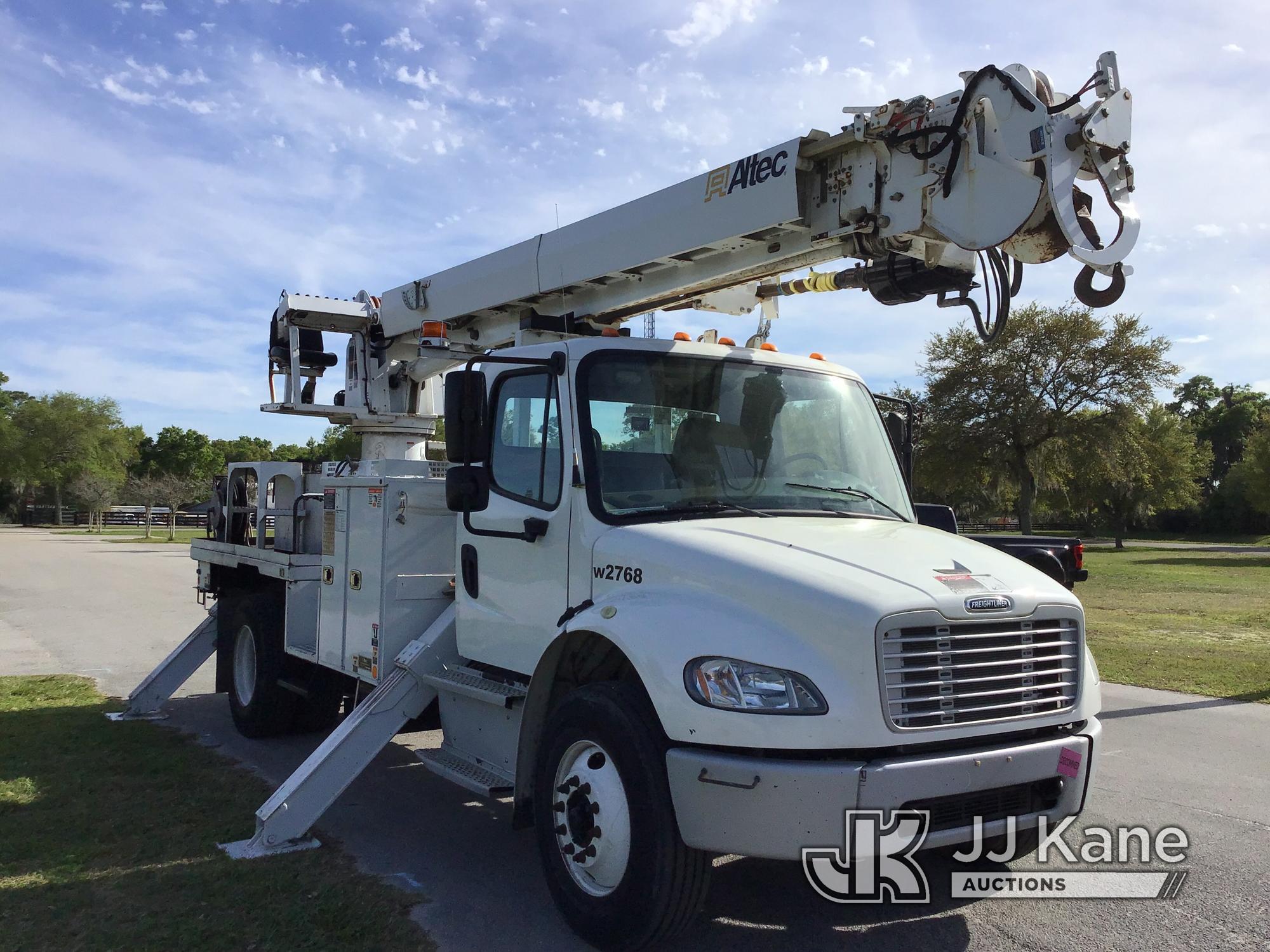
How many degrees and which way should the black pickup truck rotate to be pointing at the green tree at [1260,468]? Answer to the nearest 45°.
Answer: approximately 90° to its right

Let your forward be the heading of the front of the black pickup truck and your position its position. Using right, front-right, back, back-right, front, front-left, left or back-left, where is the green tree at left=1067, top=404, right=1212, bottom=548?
right

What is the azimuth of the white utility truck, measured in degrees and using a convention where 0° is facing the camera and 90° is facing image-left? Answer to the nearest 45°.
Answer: approximately 315°

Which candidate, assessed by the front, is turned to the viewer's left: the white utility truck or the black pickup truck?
the black pickup truck

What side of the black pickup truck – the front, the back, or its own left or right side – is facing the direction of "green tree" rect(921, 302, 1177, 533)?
right

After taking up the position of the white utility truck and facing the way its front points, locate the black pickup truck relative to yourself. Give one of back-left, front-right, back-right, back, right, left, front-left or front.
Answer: left

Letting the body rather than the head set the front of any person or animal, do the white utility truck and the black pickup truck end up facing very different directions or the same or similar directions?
very different directions

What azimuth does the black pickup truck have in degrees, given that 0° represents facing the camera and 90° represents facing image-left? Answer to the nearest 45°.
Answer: approximately 90°

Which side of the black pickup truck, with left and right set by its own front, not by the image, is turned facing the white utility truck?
left

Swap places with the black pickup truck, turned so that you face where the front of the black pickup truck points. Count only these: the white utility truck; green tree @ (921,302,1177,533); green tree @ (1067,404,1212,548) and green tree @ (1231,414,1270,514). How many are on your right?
3

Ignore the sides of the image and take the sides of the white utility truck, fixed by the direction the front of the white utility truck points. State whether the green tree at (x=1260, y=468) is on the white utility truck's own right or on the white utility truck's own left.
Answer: on the white utility truck's own left

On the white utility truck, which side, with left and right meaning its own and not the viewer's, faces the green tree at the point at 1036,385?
left

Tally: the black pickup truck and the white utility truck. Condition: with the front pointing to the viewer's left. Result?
1
